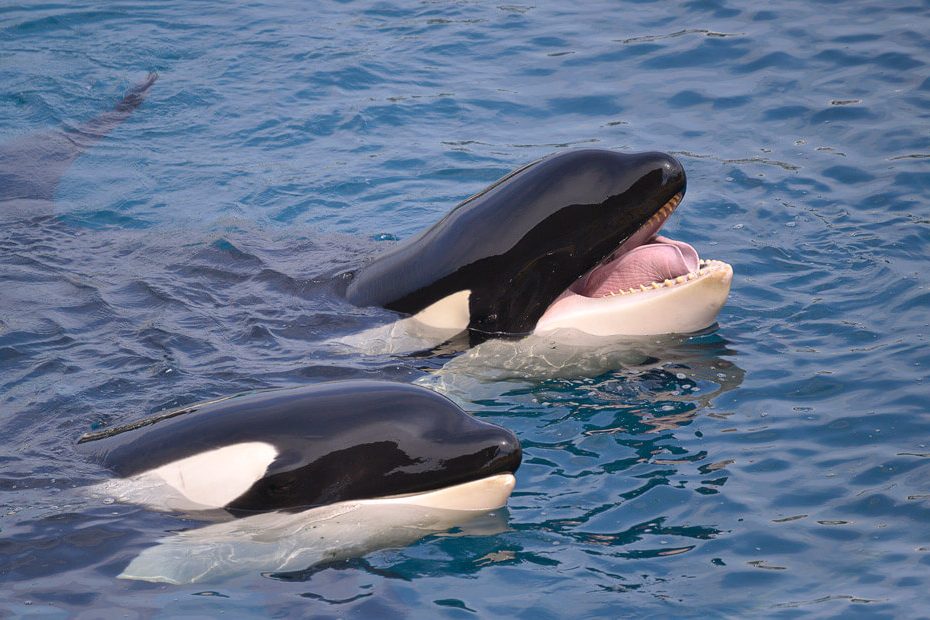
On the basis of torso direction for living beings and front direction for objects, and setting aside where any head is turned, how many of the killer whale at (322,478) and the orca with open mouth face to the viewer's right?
2

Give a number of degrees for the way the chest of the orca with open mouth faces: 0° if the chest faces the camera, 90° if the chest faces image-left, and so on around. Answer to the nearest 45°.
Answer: approximately 270°

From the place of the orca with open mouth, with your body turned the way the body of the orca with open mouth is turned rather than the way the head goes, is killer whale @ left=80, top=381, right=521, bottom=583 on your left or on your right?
on your right

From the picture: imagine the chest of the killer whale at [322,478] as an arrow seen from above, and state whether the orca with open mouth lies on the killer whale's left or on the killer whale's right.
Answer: on the killer whale's left

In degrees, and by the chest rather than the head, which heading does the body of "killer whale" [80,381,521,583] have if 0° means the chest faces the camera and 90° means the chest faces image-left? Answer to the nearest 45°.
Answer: approximately 270°
